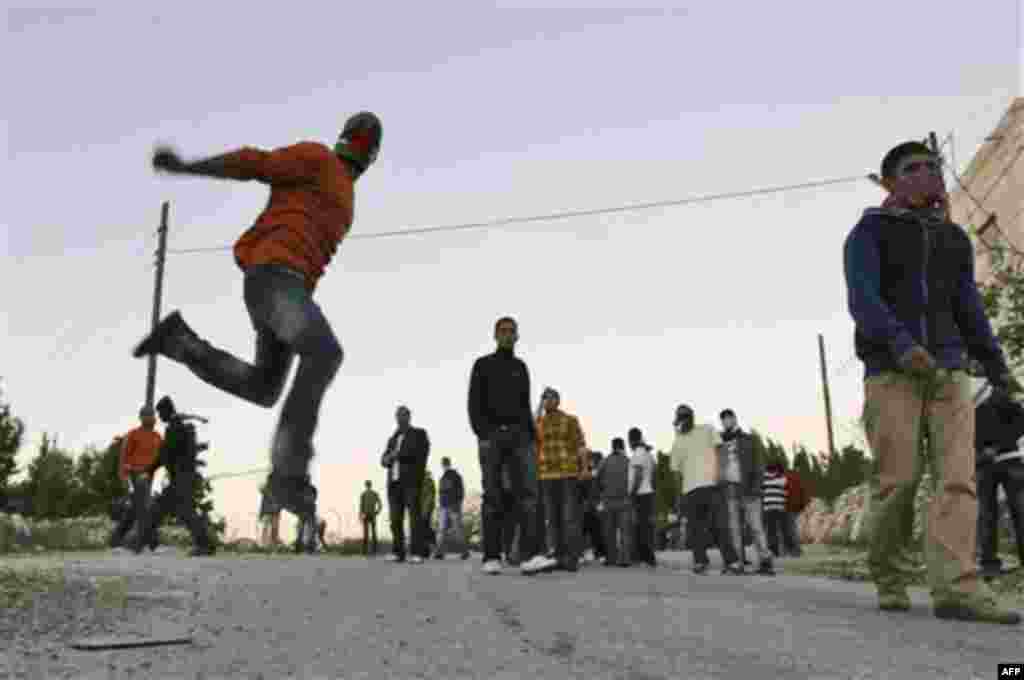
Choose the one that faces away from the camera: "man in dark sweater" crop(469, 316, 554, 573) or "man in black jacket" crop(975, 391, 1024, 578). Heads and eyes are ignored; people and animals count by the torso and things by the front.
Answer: the man in black jacket

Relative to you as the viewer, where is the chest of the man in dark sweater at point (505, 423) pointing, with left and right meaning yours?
facing the viewer
